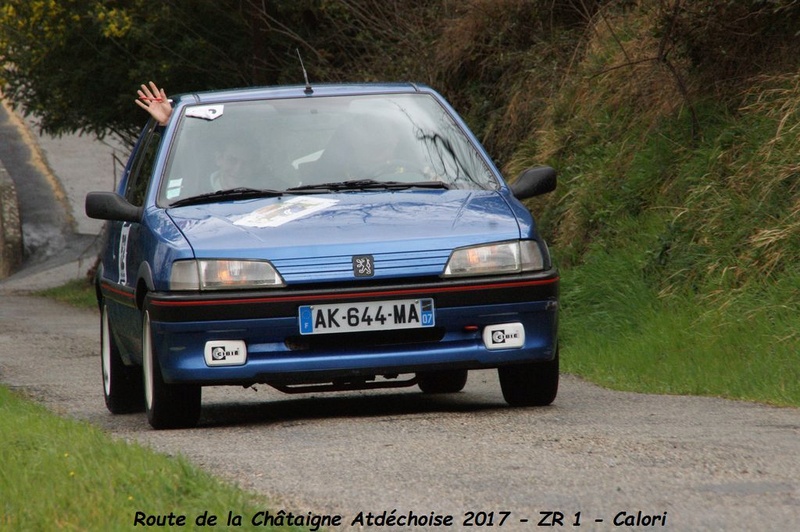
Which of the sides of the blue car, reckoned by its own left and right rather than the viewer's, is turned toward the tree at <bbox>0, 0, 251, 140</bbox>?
back

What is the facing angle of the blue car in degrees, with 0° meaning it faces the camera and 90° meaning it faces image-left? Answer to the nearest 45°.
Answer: approximately 0°
